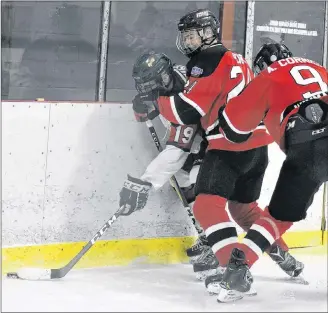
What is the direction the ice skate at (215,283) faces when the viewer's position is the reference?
facing to the left of the viewer

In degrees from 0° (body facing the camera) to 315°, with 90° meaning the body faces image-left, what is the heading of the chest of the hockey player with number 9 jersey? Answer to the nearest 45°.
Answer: approximately 135°

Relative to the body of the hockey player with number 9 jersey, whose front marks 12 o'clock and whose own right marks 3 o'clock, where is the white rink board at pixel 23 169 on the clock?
The white rink board is roughly at 11 o'clock from the hockey player with number 9 jersey.

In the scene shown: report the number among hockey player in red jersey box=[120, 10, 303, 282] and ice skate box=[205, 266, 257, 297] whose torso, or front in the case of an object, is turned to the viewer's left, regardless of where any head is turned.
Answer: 2

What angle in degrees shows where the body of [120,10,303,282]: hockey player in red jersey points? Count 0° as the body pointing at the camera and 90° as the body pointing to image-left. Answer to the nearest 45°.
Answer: approximately 90°

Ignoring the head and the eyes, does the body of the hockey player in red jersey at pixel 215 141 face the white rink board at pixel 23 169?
yes

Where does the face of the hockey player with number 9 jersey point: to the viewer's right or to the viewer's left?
to the viewer's left
